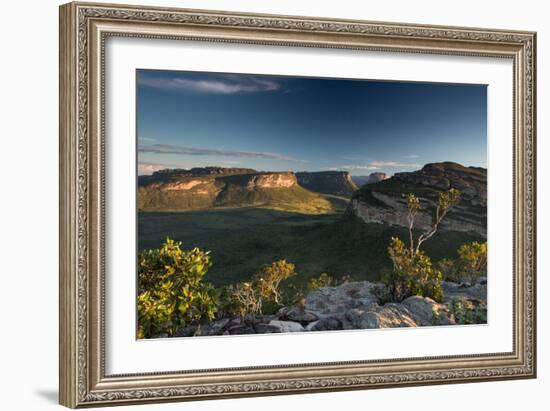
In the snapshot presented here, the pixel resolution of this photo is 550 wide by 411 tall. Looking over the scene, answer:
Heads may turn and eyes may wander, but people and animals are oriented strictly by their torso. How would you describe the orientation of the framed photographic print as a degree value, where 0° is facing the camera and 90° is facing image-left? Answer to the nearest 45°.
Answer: approximately 315°
